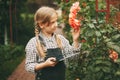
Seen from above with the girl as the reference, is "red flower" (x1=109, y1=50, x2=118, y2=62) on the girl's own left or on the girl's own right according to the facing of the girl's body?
on the girl's own left

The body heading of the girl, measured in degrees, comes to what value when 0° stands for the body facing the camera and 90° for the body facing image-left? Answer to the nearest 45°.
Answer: approximately 315°
